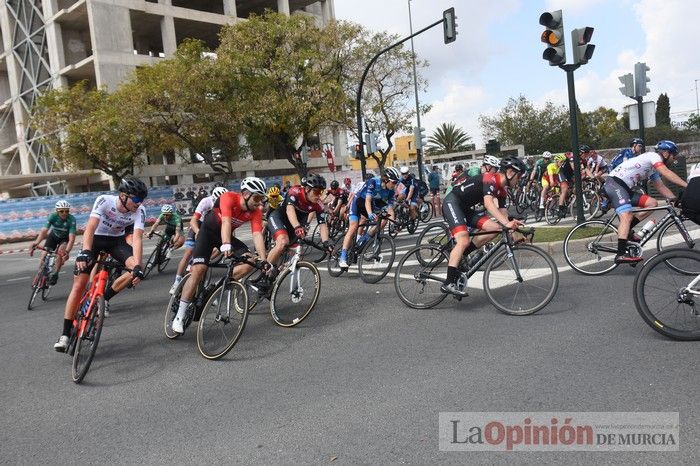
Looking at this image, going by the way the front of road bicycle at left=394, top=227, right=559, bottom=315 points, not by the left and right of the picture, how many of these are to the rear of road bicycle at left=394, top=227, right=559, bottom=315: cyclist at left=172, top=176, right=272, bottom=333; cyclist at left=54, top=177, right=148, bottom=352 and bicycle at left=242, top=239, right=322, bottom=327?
3

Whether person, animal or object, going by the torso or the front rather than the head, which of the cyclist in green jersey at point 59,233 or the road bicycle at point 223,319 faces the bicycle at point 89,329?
the cyclist in green jersey

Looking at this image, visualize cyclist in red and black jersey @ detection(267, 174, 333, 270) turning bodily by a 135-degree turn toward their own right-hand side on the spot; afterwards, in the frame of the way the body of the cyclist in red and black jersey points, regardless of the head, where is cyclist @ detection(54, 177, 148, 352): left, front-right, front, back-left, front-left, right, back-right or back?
front-left

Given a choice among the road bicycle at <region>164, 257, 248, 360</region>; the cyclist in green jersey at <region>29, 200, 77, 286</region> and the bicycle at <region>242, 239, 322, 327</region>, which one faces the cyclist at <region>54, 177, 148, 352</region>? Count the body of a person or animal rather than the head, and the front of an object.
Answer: the cyclist in green jersey

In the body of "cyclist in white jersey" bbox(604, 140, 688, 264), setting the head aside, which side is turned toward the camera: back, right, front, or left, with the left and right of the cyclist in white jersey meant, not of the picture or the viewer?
right

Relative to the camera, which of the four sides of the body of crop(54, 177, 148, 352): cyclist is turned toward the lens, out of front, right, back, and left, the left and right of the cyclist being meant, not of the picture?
front
